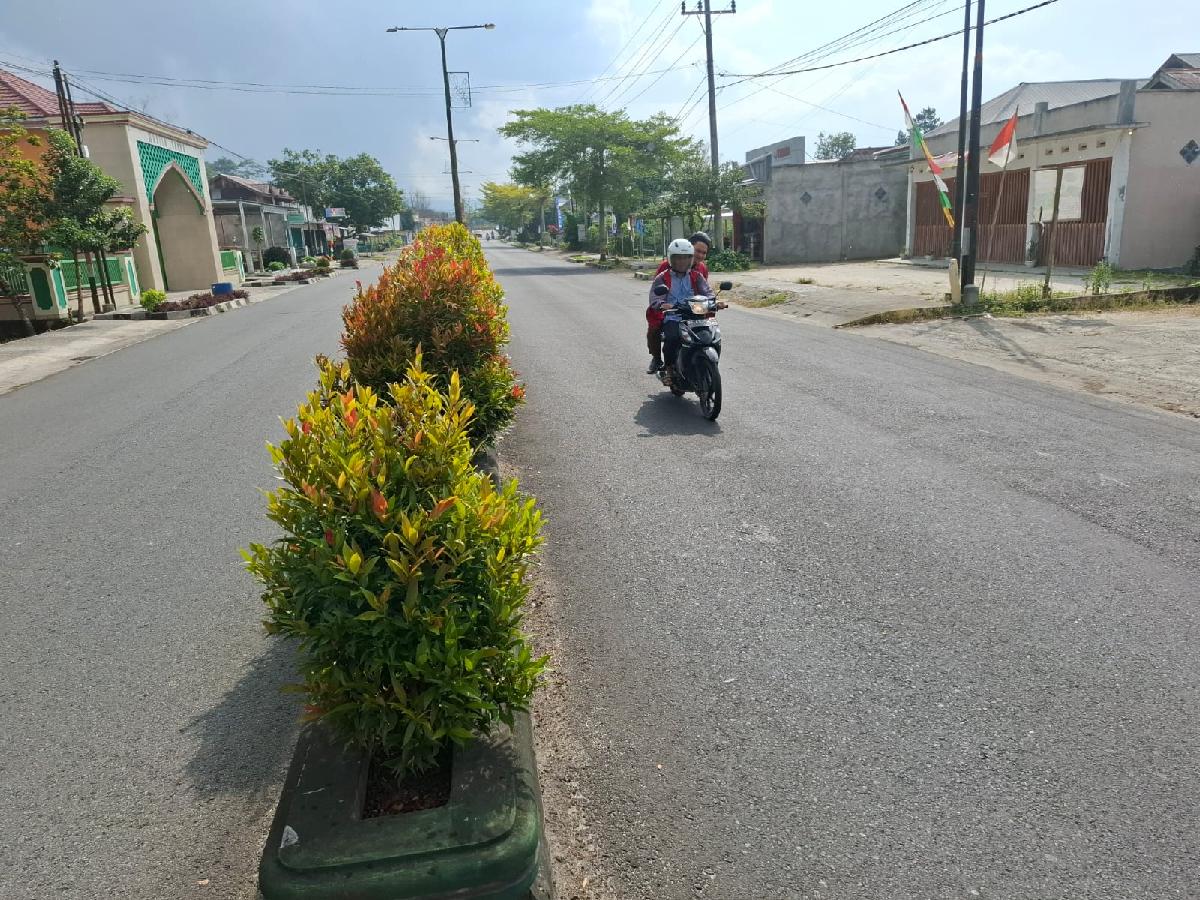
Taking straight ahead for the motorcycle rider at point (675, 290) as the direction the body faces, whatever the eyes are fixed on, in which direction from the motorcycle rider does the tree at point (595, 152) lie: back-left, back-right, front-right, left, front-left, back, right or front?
back-left

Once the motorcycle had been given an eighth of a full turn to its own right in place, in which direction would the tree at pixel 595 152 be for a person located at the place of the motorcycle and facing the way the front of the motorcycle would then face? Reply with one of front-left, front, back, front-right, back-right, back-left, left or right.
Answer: back

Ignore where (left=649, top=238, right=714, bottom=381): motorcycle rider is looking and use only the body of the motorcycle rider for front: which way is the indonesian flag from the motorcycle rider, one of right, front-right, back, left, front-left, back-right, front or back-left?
left

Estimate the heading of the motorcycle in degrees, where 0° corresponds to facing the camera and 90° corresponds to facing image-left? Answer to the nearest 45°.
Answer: approximately 315°

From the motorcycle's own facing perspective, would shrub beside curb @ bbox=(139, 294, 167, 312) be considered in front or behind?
behind

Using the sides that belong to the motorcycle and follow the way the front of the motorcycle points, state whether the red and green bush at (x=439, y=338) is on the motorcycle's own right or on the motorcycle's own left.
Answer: on the motorcycle's own right

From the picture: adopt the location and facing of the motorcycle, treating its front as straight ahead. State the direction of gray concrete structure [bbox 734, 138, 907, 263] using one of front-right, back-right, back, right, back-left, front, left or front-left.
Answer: back-left

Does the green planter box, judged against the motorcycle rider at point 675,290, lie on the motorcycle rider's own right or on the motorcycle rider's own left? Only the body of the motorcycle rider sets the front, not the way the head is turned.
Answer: on the motorcycle rider's own right

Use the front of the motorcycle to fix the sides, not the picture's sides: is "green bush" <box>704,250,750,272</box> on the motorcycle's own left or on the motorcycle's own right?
on the motorcycle's own left

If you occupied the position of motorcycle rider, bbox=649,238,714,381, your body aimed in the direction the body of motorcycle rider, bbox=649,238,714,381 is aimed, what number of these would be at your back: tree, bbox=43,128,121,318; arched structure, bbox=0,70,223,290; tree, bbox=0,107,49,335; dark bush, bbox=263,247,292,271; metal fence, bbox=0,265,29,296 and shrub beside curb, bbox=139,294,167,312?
6

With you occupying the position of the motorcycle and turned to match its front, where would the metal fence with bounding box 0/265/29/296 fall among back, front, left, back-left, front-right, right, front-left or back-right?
back

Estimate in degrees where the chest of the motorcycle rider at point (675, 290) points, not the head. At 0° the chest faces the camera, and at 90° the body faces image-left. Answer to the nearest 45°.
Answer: approximately 315°

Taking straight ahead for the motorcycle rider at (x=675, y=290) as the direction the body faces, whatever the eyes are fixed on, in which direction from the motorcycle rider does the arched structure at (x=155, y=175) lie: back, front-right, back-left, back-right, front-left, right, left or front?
back

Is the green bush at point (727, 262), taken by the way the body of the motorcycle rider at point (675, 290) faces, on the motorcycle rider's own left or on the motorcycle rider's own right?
on the motorcycle rider's own left
